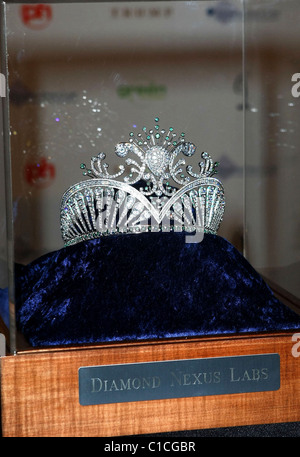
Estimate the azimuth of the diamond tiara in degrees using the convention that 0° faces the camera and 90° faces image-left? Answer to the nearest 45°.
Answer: approximately 0°
